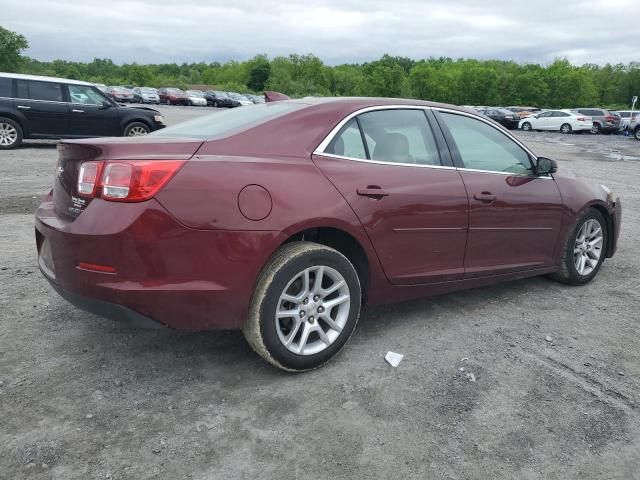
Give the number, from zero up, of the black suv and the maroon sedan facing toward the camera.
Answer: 0

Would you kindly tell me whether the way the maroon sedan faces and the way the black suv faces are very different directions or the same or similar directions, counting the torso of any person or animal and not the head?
same or similar directions

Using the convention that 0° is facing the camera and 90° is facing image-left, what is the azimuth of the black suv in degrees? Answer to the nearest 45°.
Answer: approximately 270°

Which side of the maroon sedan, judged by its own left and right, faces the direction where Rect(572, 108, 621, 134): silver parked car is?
front

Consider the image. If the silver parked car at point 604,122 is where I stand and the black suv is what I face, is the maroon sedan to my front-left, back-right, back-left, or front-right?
front-left

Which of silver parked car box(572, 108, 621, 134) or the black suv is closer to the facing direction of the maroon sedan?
the silver parked car

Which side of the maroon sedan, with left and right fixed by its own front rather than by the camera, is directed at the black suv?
left

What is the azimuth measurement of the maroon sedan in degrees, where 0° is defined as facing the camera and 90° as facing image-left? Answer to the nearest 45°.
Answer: approximately 225°

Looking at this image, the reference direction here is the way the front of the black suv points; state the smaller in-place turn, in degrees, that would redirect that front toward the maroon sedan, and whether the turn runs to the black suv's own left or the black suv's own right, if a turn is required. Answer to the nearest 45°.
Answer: approximately 90° to the black suv's own right
